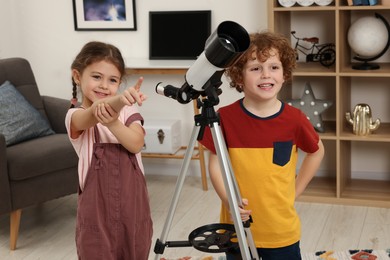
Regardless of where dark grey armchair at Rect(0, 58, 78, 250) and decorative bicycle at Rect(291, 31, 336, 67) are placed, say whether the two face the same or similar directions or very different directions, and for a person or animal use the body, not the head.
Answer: very different directions

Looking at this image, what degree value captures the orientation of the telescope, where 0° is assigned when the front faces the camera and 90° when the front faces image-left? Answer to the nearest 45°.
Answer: approximately 315°

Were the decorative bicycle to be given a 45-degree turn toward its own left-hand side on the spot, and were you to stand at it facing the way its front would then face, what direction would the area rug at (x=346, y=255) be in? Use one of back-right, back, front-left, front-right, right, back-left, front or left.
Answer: front-left

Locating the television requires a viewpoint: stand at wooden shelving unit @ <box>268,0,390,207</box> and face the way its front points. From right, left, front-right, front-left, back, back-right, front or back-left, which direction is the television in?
right

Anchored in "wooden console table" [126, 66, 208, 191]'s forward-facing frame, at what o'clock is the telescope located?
The telescope is roughly at 12 o'clock from the wooden console table.

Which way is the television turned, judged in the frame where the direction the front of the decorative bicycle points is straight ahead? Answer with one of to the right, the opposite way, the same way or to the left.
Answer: to the left

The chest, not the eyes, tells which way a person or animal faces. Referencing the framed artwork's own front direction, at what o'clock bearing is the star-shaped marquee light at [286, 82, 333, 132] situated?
The star-shaped marquee light is roughly at 10 o'clock from the framed artwork.

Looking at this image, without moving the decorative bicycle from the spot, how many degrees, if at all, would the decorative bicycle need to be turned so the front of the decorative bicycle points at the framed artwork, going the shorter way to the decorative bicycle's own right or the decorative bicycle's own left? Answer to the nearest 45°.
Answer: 0° — it already faces it

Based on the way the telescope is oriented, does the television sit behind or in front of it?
behind

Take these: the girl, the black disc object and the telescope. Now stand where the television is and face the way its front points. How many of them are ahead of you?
3

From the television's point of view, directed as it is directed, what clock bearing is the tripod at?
The tripod is roughly at 12 o'clock from the television.

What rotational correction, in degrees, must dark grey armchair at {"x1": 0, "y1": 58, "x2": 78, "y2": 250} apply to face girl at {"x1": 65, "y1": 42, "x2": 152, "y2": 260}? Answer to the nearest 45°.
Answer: approximately 45° to its right

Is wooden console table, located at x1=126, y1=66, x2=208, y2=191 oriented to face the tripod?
yes

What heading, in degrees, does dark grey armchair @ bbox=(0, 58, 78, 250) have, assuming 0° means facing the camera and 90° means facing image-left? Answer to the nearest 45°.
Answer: approximately 315°
